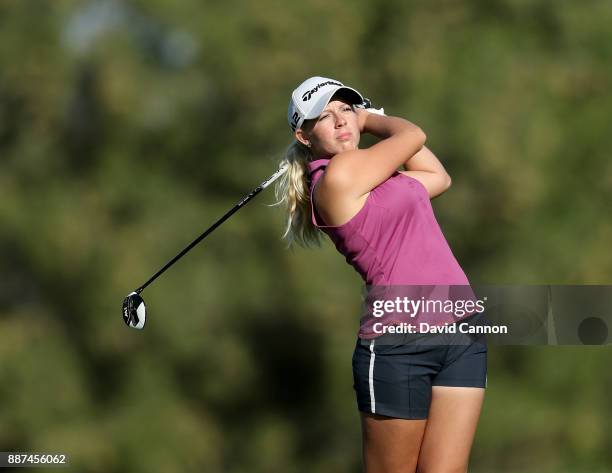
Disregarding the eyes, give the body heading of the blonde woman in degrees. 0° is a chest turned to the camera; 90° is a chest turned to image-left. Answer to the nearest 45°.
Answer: approximately 315°
